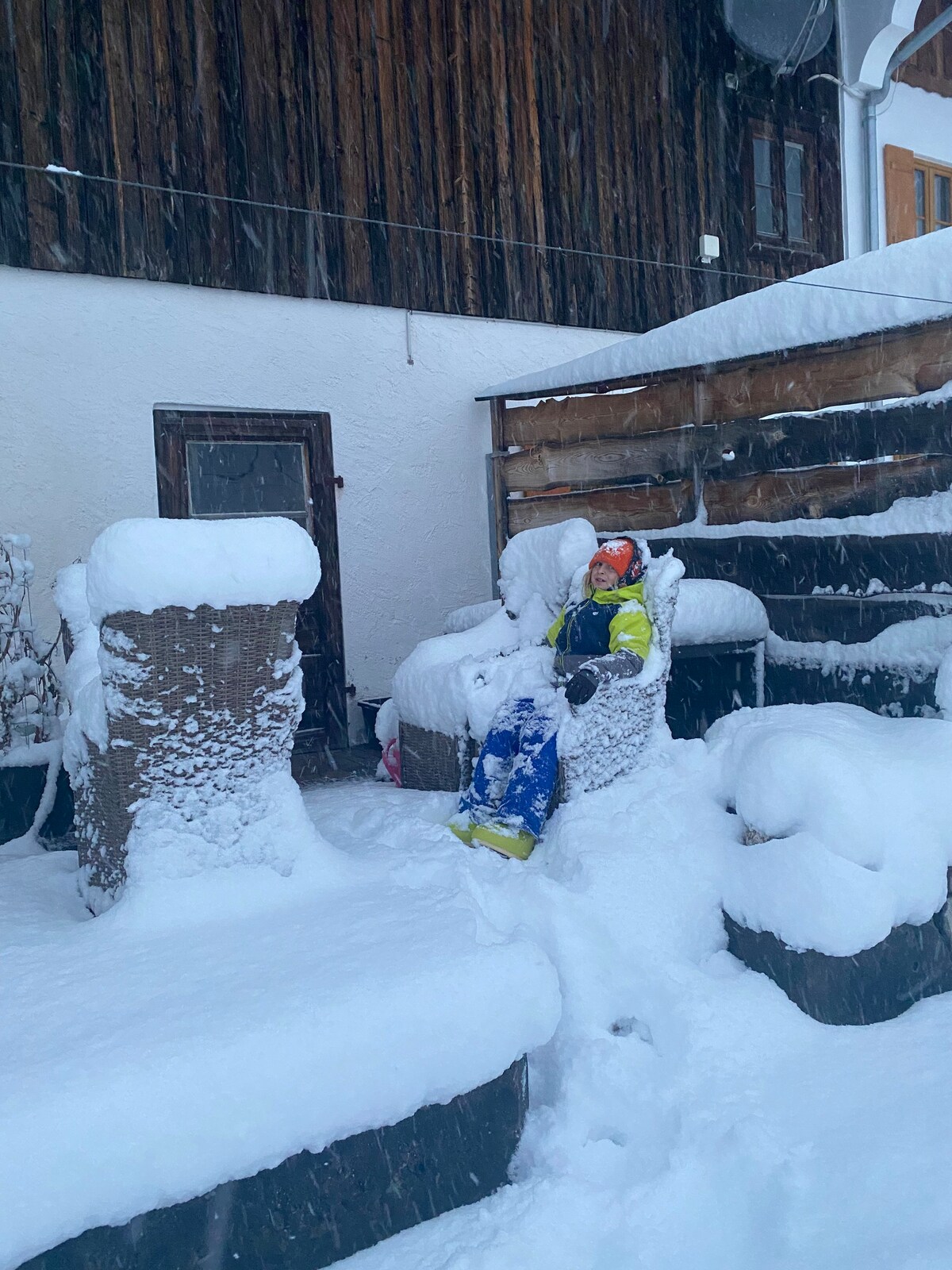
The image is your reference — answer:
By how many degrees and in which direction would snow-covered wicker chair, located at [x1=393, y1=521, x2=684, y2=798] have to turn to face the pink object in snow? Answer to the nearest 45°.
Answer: approximately 90° to its right

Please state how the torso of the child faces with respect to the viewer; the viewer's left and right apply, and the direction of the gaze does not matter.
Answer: facing the viewer and to the left of the viewer

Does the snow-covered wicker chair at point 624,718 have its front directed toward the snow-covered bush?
no

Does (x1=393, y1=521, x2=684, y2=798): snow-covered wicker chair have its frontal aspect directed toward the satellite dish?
no

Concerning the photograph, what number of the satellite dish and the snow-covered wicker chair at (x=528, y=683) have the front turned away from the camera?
0

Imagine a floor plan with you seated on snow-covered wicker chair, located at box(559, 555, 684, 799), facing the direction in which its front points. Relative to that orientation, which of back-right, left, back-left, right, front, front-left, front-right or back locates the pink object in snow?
right

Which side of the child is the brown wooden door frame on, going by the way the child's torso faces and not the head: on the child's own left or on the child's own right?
on the child's own right

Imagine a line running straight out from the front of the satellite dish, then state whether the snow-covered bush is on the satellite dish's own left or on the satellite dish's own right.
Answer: on the satellite dish's own right

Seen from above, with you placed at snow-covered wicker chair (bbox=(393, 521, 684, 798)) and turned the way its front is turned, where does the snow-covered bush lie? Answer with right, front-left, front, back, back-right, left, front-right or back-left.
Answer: front-right

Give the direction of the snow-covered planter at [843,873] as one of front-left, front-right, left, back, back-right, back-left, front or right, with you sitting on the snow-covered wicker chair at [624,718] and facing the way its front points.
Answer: left

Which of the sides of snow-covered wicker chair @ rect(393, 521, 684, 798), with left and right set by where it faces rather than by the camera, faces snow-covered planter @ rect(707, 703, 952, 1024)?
left

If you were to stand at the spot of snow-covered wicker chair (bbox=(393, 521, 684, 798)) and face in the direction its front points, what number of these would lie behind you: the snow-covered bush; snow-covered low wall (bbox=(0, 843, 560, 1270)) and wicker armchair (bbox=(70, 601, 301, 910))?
0

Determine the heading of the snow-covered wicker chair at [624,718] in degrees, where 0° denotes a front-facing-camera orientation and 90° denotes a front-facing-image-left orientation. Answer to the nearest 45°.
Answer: approximately 45°

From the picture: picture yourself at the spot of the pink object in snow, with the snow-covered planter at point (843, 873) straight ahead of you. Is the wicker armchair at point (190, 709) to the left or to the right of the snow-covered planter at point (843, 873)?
right
